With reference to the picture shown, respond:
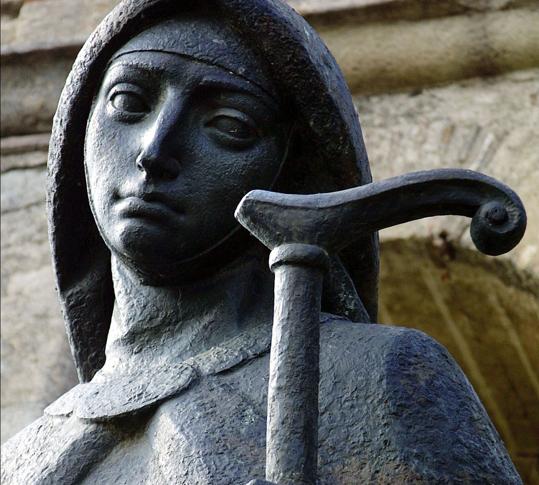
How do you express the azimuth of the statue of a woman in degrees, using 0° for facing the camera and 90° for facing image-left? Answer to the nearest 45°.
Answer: approximately 45°

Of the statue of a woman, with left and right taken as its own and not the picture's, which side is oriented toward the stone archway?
back
